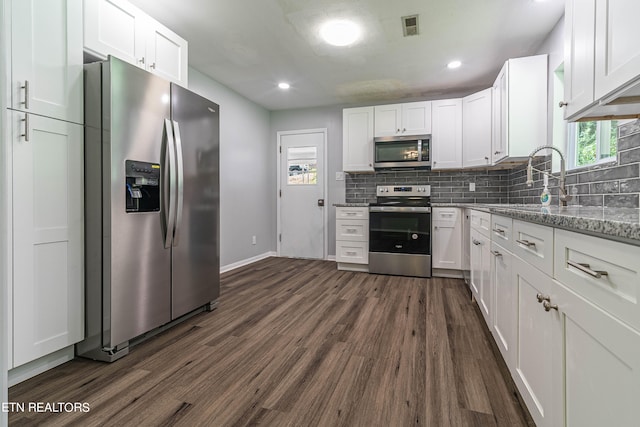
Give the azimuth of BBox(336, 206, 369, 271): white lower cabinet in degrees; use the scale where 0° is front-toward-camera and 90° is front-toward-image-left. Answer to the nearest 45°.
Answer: approximately 0°

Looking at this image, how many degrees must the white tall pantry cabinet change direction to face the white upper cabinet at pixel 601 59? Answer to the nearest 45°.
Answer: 0° — it already faces it

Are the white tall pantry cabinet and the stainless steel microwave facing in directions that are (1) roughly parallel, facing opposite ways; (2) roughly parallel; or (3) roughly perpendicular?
roughly perpendicular

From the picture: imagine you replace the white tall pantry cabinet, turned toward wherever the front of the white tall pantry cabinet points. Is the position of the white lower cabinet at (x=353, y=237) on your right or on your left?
on your left

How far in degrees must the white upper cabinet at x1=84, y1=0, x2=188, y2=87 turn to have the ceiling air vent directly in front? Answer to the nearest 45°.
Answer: approximately 45° to its left

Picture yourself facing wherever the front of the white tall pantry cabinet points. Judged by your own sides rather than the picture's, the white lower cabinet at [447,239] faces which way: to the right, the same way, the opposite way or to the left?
to the right

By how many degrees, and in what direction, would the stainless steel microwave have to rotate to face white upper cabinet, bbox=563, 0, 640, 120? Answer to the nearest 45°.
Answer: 0° — it already faces it

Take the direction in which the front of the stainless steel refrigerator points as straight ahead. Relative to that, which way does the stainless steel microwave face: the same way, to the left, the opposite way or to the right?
to the right

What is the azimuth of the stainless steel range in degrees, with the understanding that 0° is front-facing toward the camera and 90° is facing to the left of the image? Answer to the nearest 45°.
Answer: approximately 0°
